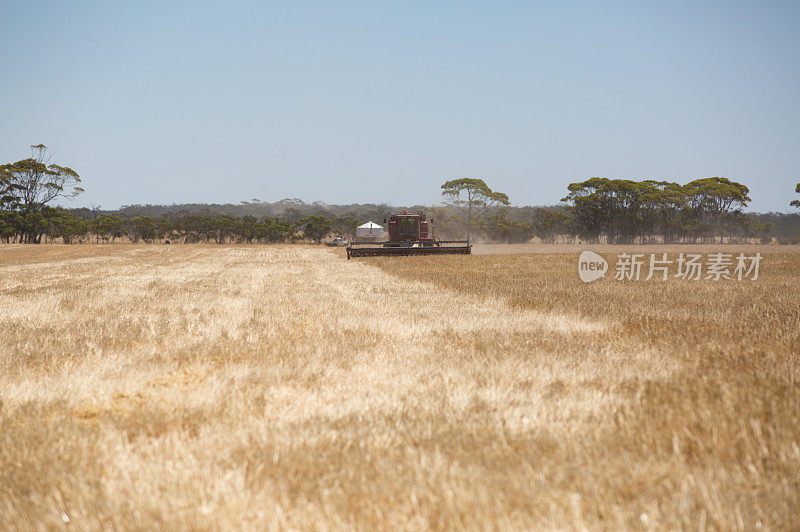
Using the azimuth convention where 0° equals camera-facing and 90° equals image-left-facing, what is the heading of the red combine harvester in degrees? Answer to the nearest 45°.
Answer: approximately 0°
